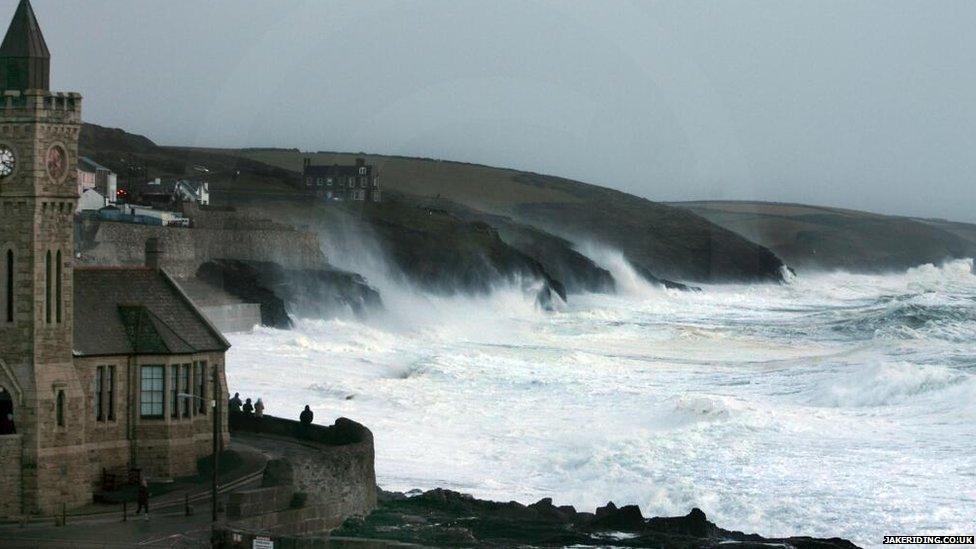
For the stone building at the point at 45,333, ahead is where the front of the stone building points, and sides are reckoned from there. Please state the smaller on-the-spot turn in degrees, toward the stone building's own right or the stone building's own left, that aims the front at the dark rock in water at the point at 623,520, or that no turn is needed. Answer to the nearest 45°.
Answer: approximately 135° to the stone building's own left

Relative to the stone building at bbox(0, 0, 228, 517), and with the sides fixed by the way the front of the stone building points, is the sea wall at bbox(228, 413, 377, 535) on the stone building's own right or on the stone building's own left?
on the stone building's own left

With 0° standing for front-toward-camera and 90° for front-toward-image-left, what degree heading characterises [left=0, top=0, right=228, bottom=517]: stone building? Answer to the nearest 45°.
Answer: approximately 45°

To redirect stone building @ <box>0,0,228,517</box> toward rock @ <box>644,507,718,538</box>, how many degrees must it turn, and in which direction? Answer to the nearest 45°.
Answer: approximately 135° to its left
